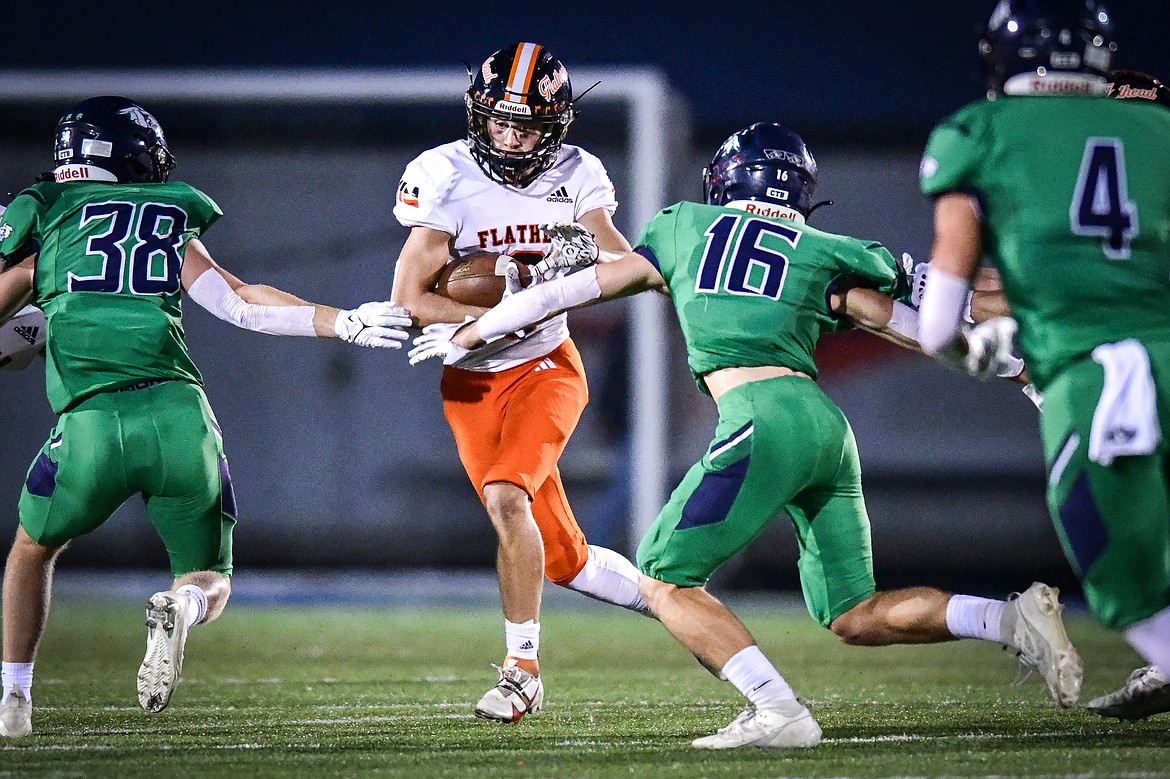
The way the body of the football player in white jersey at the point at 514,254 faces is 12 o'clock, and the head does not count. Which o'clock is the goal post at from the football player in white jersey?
The goal post is roughly at 6 o'clock from the football player in white jersey.

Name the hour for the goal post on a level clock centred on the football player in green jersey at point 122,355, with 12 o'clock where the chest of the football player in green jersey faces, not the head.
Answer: The goal post is roughly at 1 o'clock from the football player in green jersey.

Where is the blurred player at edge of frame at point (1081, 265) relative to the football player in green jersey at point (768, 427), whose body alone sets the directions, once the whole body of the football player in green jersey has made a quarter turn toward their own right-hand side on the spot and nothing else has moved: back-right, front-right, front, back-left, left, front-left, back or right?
right

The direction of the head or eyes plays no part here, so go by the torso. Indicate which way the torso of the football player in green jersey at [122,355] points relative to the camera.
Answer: away from the camera

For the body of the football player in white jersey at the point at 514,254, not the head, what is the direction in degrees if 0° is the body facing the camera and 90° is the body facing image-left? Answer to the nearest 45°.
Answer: approximately 0°

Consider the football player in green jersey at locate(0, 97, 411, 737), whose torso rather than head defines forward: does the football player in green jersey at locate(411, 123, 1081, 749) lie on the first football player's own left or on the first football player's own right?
on the first football player's own right

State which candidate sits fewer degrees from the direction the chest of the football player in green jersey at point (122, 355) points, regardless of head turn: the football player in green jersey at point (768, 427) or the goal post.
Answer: the goal post

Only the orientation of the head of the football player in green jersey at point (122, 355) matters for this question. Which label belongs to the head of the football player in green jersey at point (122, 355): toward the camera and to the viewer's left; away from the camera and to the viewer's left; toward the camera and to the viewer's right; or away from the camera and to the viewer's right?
away from the camera and to the viewer's right

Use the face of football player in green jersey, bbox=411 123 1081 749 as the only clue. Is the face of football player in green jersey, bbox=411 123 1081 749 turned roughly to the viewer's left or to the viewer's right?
to the viewer's left

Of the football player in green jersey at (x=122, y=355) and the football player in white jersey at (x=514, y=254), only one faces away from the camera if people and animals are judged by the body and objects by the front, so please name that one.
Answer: the football player in green jersey

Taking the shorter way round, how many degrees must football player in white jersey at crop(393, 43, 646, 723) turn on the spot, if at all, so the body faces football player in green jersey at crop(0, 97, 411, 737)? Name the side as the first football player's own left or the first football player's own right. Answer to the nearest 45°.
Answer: approximately 45° to the first football player's own right

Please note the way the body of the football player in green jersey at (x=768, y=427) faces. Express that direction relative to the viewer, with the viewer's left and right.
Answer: facing away from the viewer and to the left of the viewer

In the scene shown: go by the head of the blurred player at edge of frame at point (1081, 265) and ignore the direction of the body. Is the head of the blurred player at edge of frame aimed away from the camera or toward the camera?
away from the camera

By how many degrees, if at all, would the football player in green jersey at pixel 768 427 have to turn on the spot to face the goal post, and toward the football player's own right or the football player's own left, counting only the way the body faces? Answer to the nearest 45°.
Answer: approximately 45° to the football player's own right

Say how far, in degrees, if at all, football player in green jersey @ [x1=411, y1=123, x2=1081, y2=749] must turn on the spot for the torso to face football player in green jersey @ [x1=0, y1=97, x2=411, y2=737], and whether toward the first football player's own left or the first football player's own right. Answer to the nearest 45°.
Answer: approximately 45° to the first football player's own left

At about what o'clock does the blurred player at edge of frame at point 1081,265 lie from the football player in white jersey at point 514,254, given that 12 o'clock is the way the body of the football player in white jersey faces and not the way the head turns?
The blurred player at edge of frame is roughly at 11 o'clock from the football player in white jersey.
